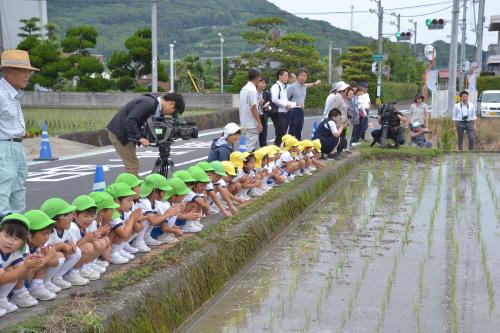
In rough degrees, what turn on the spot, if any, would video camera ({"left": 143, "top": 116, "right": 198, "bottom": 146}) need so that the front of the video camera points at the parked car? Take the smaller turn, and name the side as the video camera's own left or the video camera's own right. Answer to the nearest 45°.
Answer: approximately 45° to the video camera's own left

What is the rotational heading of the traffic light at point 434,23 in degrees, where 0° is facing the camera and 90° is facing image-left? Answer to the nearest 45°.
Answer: approximately 0°

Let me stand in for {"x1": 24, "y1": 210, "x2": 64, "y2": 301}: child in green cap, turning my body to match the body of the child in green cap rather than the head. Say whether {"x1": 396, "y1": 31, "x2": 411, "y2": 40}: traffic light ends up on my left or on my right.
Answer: on my left

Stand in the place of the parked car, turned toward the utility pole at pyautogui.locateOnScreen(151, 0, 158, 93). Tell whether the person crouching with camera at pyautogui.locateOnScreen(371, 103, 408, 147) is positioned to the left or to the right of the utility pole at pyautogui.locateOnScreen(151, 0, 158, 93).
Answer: left

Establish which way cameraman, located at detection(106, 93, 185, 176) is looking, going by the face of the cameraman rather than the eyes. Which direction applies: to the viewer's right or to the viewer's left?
to the viewer's right

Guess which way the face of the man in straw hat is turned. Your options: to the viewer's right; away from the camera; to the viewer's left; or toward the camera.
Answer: to the viewer's right

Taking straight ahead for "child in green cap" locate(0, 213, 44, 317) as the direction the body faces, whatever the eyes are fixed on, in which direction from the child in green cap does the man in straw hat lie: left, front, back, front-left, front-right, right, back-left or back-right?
back-left

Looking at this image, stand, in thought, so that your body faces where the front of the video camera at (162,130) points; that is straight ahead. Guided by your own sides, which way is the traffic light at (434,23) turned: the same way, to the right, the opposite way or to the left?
to the right
